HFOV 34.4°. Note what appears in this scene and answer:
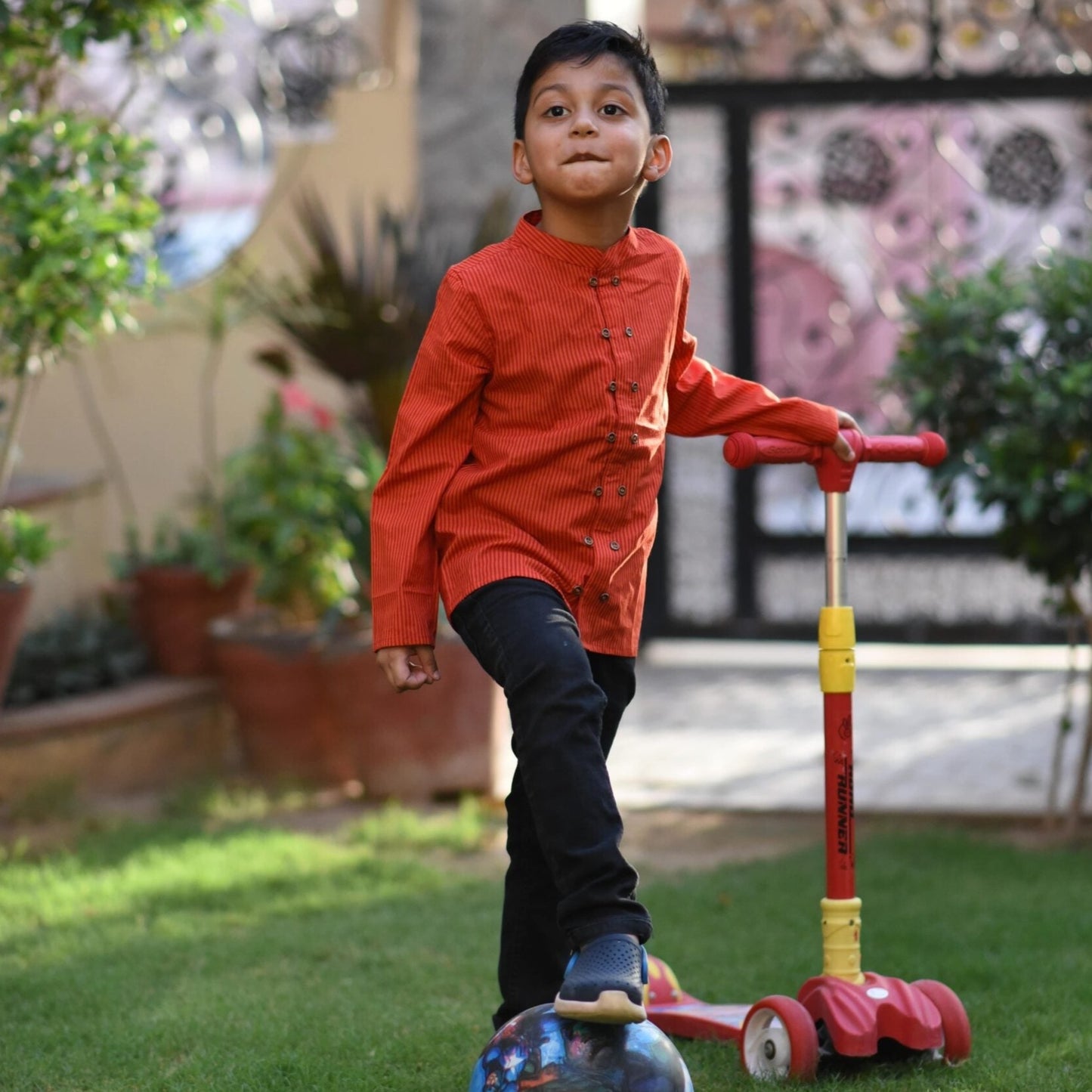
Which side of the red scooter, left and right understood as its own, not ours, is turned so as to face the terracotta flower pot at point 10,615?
back

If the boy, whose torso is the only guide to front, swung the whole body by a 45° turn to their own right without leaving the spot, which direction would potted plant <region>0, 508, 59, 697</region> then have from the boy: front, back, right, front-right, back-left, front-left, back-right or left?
back-right

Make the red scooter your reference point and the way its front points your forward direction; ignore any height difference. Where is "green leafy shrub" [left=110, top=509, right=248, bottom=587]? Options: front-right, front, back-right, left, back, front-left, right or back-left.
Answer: back

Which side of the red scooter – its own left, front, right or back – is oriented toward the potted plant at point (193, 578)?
back

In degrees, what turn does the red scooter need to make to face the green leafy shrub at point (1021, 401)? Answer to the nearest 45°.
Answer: approximately 135° to its left

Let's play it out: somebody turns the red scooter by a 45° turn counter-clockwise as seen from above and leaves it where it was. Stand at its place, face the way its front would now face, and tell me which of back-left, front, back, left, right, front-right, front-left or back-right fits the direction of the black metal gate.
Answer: left

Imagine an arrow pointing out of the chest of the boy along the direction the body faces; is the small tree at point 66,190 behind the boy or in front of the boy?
behind

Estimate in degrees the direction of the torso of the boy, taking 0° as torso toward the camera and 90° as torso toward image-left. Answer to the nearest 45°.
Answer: approximately 315°

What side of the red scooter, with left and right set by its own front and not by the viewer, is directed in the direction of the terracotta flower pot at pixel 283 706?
back

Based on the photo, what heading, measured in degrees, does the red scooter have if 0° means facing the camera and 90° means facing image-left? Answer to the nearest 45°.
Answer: approximately 315°
